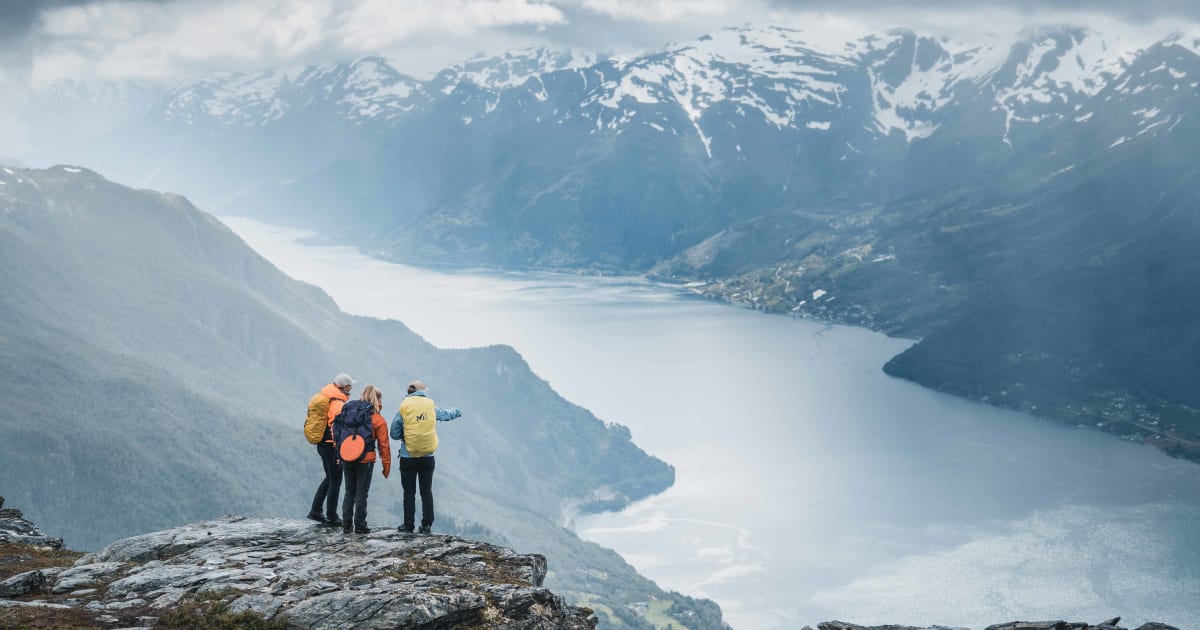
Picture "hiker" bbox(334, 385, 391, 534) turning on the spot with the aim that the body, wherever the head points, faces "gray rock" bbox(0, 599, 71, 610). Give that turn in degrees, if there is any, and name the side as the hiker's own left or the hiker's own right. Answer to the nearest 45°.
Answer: approximately 135° to the hiker's own left

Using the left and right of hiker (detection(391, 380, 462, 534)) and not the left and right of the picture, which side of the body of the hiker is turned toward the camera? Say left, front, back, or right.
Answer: back

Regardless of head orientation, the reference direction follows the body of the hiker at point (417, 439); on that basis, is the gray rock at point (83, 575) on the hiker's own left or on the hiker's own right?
on the hiker's own left

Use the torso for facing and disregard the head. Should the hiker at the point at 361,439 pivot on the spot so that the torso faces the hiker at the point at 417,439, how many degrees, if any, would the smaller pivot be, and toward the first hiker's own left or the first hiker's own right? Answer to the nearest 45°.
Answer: approximately 45° to the first hiker's own right

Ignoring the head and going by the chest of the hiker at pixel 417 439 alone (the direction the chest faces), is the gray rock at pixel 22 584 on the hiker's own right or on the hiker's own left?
on the hiker's own left

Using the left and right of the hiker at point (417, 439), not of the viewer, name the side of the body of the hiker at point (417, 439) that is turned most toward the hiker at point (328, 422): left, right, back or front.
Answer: left

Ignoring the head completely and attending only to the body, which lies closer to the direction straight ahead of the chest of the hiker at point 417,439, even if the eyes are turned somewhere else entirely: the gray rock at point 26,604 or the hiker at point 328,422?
the hiker

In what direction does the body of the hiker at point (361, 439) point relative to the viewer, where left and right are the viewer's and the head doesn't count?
facing away from the viewer and to the right of the viewer
